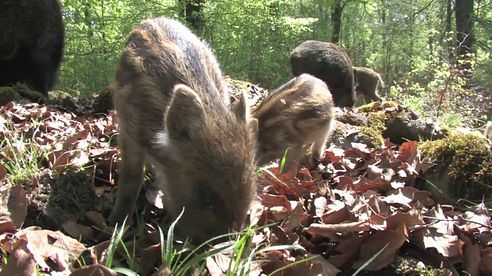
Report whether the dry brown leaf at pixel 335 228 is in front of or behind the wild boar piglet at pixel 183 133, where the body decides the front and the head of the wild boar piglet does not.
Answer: in front

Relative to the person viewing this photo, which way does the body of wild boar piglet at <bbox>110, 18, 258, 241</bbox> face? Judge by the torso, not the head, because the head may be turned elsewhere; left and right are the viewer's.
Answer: facing the viewer and to the right of the viewer

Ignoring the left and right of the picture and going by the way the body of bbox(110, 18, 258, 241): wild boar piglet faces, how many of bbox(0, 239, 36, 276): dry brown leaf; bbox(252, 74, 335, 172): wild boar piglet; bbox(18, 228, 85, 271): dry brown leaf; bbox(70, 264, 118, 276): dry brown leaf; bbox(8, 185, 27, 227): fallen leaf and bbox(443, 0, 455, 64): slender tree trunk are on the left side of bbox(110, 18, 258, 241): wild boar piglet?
2

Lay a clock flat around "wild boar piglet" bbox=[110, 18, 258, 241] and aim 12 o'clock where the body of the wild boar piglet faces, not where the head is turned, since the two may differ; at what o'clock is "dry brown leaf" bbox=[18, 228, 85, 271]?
The dry brown leaf is roughly at 3 o'clock from the wild boar piglet.

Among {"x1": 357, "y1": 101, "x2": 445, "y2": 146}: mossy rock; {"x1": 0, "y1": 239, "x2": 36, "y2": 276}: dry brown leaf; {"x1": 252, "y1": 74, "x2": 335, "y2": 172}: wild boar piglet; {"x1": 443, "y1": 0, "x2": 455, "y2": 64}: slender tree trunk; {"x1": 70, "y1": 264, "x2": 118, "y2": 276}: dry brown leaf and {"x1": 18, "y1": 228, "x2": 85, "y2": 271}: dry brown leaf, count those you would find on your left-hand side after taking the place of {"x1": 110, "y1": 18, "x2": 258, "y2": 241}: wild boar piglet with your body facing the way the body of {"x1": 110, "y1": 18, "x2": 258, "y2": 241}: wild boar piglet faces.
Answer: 3

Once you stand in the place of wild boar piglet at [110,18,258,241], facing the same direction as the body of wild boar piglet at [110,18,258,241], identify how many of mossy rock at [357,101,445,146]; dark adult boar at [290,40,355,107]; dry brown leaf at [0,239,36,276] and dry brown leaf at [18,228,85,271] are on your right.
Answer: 2

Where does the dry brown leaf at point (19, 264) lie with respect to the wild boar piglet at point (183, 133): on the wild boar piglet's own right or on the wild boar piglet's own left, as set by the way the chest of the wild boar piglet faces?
on the wild boar piglet's own right
